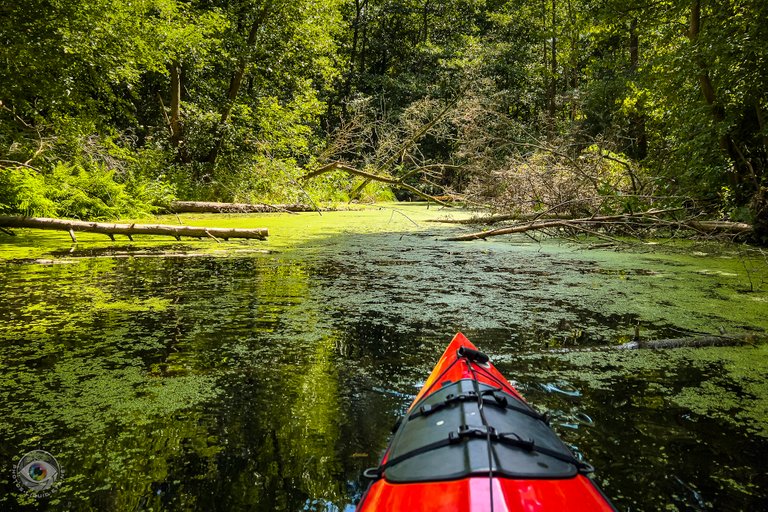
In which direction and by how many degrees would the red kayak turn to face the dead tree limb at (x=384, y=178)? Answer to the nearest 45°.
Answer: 0° — it already faces it

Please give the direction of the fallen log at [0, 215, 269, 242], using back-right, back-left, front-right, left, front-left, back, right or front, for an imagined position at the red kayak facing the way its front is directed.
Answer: front-left

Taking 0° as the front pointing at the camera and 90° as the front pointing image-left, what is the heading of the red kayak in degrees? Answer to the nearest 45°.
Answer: approximately 180°

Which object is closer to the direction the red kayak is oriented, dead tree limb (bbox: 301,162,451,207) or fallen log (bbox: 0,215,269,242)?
the dead tree limb

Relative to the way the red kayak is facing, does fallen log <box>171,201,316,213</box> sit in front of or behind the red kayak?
in front
